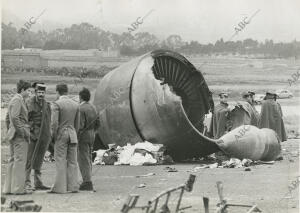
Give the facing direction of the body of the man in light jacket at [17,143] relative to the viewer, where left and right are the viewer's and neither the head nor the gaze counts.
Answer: facing to the right of the viewer

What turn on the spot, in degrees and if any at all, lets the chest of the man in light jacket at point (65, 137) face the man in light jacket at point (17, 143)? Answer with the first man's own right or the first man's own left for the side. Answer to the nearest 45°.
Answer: approximately 45° to the first man's own left

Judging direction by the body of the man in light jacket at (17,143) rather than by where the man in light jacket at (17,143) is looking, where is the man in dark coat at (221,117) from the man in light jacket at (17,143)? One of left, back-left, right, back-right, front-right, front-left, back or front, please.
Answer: front-left

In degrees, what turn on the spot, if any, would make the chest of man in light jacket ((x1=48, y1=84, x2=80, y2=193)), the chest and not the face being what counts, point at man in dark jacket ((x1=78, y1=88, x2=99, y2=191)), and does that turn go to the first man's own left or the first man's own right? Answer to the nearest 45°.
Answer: approximately 90° to the first man's own right
